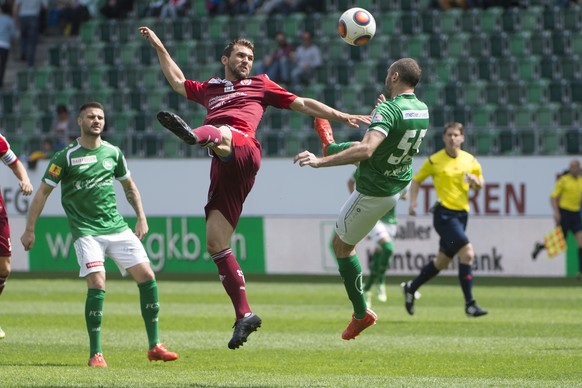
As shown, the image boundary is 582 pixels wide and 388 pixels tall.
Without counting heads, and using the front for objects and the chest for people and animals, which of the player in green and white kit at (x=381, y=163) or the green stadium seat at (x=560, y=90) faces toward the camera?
the green stadium seat

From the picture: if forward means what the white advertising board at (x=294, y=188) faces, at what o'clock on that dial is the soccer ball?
The soccer ball is roughly at 12 o'clock from the white advertising board.

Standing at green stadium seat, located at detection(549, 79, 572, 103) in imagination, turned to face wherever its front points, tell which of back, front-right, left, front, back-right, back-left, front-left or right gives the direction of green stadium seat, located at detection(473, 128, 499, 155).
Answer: front-right

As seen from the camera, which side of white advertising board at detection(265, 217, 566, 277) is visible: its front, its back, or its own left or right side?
front

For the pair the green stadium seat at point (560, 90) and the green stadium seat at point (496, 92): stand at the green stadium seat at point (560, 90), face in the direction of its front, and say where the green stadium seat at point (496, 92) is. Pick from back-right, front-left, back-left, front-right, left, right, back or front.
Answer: right

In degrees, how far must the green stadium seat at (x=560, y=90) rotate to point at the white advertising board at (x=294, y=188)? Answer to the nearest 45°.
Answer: approximately 90° to its right

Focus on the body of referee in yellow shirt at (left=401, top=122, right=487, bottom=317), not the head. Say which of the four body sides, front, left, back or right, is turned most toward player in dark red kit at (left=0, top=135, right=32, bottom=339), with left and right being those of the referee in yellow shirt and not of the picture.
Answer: right

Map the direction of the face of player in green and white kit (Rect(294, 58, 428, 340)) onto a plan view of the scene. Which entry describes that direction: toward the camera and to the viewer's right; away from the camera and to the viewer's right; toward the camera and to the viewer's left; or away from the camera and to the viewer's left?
away from the camera and to the viewer's left

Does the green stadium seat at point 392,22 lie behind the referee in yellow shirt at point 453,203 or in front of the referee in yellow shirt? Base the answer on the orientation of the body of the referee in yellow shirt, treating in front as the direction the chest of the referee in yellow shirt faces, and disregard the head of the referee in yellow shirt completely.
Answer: behind

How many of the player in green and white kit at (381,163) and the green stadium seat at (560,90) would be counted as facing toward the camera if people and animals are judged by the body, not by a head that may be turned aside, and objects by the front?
1

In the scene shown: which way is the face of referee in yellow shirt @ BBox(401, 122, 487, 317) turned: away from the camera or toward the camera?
toward the camera
